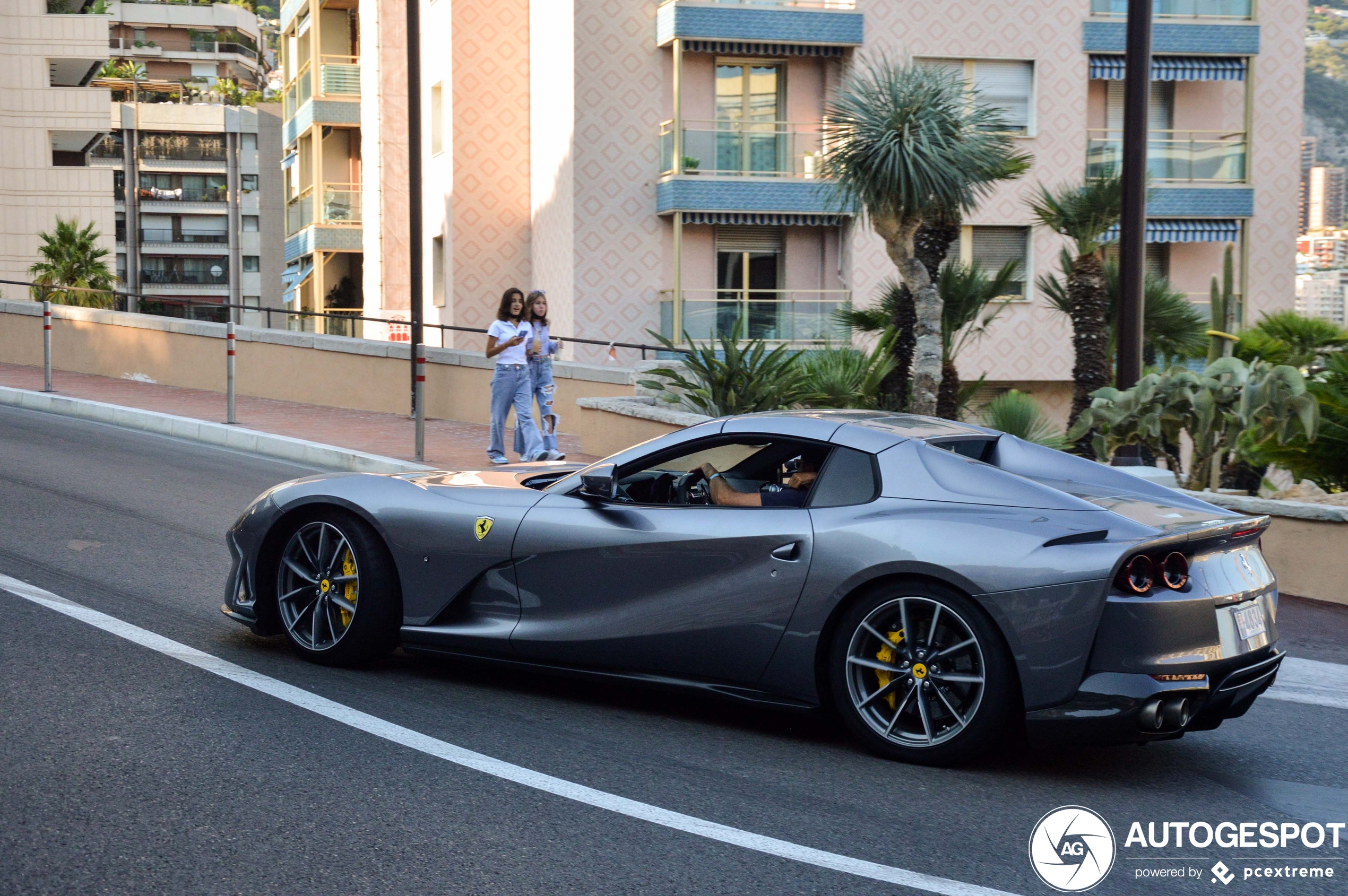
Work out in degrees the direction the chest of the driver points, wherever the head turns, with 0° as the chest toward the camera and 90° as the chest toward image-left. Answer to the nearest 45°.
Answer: approximately 90°

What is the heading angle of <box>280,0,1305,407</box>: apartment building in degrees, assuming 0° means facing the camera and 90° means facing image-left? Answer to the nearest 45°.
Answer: approximately 0°

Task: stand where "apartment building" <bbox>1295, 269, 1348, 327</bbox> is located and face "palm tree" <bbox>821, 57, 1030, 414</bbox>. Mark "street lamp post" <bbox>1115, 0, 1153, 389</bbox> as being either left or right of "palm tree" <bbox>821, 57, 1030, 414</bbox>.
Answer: left

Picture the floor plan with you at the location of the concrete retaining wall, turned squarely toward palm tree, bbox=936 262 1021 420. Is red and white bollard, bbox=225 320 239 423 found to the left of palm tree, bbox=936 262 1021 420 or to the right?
right
